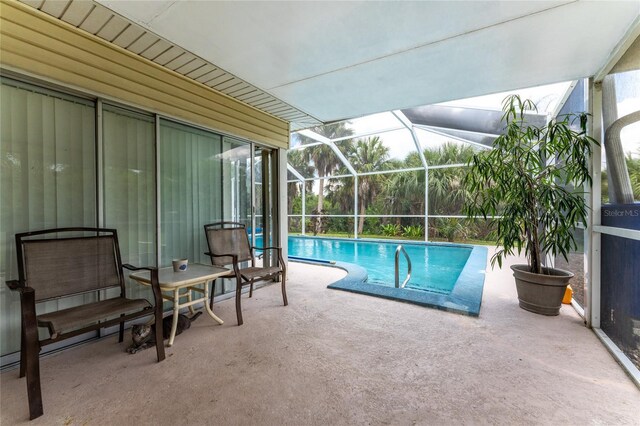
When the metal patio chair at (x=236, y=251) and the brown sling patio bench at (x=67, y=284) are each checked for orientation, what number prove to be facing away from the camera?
0

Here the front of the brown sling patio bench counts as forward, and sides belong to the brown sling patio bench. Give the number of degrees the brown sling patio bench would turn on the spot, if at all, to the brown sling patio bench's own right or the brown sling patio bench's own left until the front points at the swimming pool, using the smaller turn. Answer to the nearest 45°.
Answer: approximately 45° to the brown sling patio bench's own left

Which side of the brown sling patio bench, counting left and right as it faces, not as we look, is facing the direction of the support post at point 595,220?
front

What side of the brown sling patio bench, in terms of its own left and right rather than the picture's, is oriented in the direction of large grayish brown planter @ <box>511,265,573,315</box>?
front

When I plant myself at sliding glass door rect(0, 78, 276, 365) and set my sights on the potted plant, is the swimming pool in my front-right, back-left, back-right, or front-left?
front-left

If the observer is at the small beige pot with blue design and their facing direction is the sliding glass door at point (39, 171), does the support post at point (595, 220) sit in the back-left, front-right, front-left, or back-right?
back-left

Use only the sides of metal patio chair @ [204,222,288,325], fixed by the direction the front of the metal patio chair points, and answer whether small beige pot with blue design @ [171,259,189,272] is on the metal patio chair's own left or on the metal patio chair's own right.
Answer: on the metal patio chair's own right

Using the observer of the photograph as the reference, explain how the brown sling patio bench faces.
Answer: facing the viewer and to the right of the viewer

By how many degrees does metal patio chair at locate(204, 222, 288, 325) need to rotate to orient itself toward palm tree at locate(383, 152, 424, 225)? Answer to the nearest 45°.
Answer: approximately 90° to its left

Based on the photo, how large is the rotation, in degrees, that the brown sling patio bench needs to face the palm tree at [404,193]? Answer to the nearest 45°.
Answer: approximately 45° to its left

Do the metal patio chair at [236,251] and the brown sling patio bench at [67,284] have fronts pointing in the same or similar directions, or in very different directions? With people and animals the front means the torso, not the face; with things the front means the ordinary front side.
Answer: same or similar directions

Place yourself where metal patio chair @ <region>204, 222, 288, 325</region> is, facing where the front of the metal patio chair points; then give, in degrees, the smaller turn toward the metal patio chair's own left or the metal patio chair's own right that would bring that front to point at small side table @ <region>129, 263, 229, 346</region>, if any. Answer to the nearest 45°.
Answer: approximately 90° to the metal patio chair's own right
